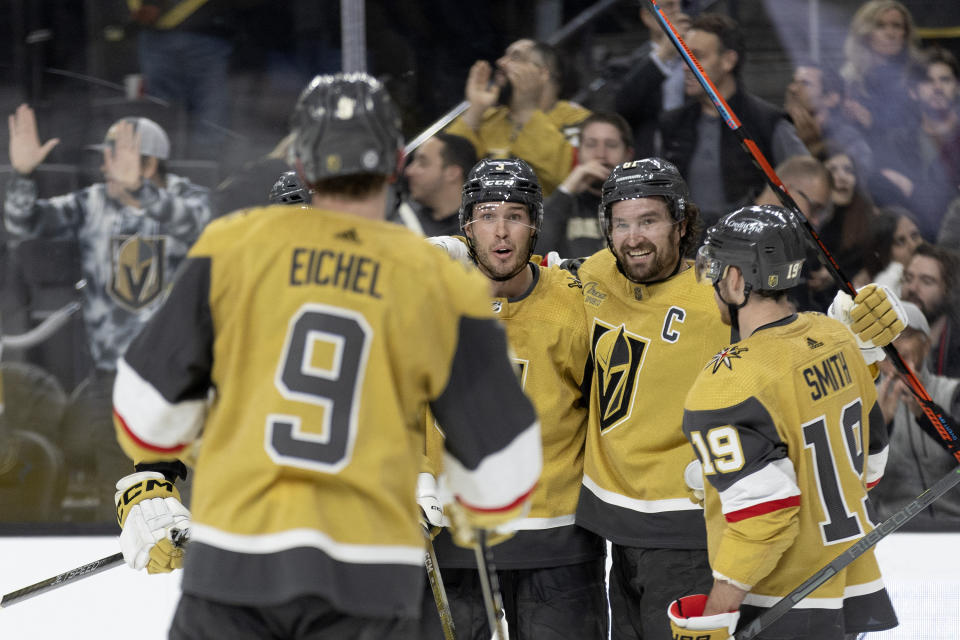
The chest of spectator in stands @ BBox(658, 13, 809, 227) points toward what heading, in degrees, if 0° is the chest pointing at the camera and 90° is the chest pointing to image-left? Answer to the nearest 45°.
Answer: approximately 45°

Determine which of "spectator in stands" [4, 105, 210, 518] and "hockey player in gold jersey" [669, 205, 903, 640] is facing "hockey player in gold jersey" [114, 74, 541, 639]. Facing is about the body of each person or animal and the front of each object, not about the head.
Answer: the spectator in stands

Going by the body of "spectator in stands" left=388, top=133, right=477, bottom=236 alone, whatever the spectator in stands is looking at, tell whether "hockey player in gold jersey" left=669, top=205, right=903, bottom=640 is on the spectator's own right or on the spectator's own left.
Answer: on the spectator's own left

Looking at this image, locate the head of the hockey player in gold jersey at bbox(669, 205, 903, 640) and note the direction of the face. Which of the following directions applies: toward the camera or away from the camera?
away from the camera

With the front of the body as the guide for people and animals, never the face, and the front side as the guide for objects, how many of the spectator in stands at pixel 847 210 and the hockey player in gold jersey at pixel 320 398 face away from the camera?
1

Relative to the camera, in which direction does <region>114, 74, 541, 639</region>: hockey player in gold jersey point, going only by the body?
away from the camera

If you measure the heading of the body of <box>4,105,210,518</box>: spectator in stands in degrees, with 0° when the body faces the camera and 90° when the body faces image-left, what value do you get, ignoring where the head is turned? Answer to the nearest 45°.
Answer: approximately 0°
